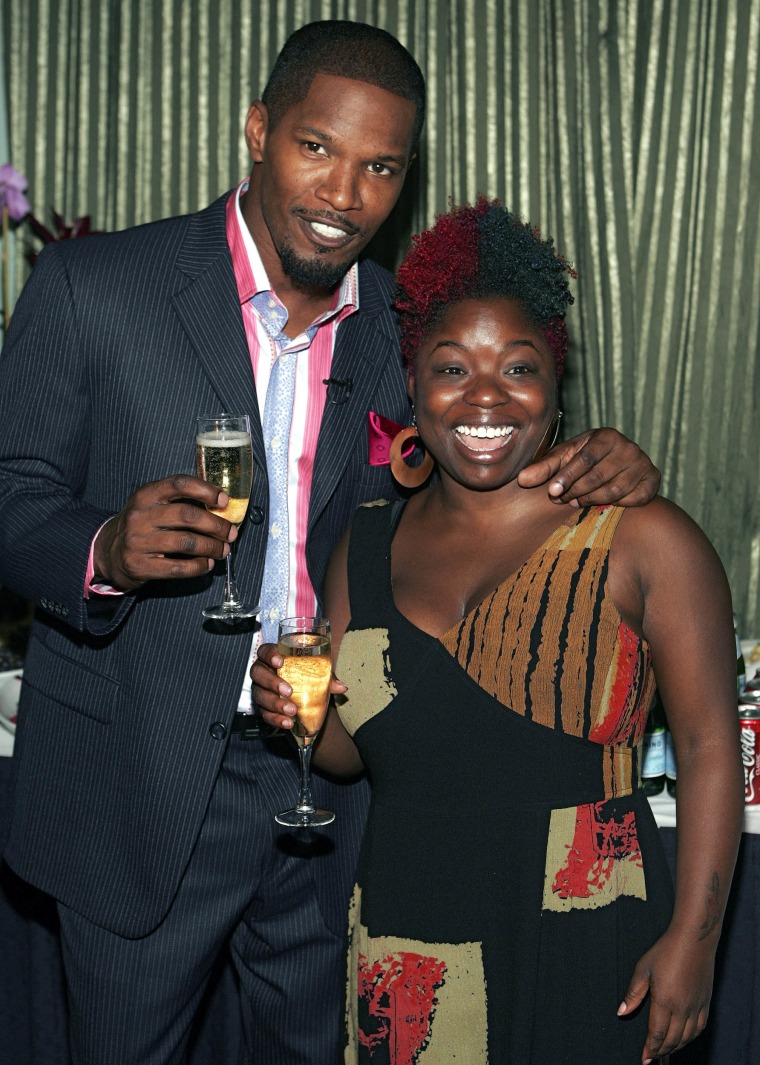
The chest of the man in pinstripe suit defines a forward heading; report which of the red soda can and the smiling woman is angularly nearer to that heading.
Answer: the smiling woman

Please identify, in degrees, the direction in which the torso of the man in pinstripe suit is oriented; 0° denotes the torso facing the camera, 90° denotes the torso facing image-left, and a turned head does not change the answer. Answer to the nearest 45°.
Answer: approximately 315°

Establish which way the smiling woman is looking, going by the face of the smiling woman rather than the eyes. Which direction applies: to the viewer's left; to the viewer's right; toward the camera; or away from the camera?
toward the camera

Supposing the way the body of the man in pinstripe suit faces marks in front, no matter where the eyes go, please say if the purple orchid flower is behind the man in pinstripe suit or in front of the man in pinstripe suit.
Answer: behind

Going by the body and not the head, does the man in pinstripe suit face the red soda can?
no

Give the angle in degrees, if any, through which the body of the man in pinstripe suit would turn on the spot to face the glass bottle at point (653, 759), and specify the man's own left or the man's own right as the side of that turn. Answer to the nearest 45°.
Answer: approximately 45° to the man's own left

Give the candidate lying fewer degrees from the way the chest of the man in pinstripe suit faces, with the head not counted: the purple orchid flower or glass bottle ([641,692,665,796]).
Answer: the glass bottle
